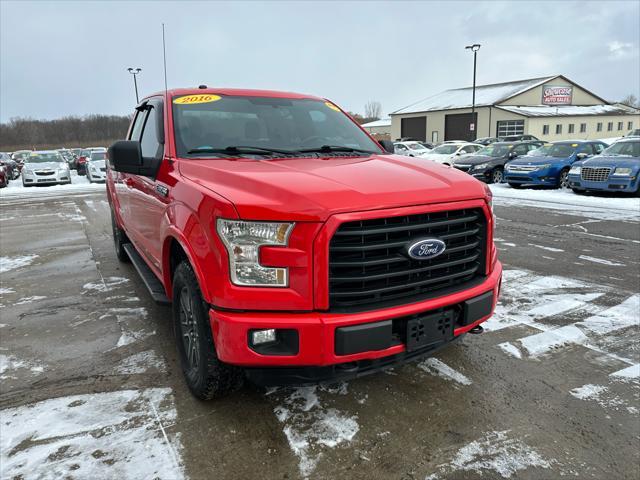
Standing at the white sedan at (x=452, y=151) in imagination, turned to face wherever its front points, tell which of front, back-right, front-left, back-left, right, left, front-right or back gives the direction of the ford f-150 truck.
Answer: front-left

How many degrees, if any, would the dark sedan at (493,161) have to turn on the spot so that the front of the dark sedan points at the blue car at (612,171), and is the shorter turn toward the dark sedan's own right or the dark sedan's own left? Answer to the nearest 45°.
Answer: approximately 90° to the dark sedan's own left

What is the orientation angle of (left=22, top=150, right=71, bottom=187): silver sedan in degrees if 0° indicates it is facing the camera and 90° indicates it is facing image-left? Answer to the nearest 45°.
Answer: approximately 0°

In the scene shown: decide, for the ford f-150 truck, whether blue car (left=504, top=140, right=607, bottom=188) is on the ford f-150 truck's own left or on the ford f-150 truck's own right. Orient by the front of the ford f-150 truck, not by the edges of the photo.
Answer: on the ford f-150 truck's own left

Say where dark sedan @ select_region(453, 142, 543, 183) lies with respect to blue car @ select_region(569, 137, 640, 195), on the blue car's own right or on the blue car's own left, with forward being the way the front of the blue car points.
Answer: on the blue car's own right

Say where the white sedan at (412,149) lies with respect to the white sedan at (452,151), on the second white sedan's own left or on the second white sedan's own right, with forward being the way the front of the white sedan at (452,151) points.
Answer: on the second white sedan's own right

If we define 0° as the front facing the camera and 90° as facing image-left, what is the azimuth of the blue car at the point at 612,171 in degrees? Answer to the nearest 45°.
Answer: approximately 45°

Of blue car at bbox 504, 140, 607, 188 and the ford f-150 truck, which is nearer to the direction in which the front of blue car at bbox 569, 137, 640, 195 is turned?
the ford f-150 truck

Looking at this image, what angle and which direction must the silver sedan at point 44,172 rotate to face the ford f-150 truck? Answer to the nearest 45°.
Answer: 0° — it already faces it

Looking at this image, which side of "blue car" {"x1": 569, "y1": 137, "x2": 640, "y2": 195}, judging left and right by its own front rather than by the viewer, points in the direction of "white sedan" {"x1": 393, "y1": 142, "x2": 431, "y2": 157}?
right
